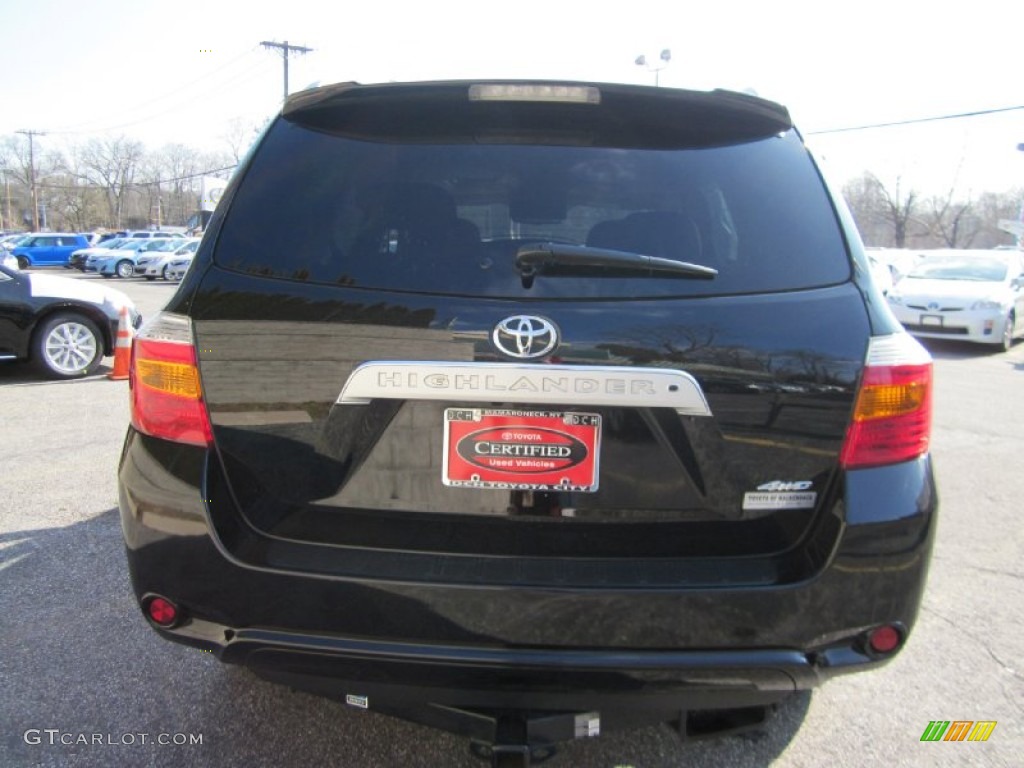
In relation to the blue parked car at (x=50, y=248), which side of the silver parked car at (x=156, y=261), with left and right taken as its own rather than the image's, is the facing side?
right

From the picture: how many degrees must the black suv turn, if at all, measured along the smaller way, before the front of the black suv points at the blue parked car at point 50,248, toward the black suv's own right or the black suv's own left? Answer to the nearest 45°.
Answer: approximately 45° to the black suv's own left

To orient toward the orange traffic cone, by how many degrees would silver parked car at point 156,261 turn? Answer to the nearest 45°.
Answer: approximately 45° to its left

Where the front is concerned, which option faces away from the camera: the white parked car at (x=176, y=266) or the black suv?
the black suv

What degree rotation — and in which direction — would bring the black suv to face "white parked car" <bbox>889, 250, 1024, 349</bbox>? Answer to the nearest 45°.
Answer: approximately 45° to its right

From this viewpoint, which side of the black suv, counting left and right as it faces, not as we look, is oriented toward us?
back

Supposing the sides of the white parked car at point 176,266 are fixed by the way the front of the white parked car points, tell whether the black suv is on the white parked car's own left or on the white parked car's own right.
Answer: on the white parked car's own left

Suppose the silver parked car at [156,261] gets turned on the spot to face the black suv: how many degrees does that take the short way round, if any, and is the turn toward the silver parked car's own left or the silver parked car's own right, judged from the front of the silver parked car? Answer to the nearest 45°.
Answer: approximately 45° to the silver parked car's own left

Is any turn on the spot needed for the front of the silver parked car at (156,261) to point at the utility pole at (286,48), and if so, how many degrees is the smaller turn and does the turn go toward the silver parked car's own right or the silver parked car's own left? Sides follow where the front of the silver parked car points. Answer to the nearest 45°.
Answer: approximately 180°
